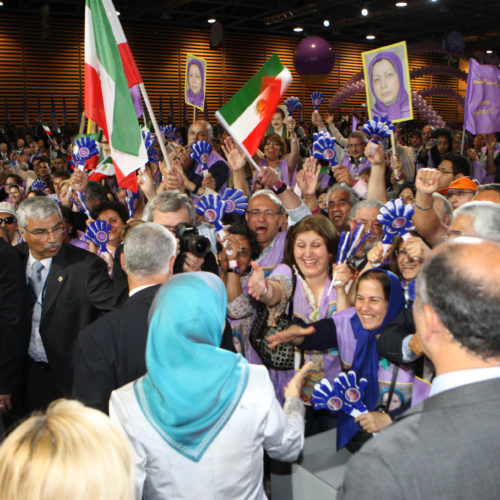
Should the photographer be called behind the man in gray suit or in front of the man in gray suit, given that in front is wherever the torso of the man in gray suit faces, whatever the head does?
in front

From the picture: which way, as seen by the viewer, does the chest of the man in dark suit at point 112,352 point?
away from the camera

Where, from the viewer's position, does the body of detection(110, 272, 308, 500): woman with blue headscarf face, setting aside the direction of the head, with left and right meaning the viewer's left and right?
facing away from the viewer

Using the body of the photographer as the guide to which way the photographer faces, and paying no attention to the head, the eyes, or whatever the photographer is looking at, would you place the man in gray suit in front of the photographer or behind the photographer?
in front

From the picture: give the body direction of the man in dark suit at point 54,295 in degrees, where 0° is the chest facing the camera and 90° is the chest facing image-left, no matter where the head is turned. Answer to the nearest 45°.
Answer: approximately 45°

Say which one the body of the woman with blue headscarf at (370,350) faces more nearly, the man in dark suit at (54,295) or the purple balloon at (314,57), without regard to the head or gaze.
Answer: the man in dark suit

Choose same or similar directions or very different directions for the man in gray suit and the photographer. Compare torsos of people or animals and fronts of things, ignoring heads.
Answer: very different directions

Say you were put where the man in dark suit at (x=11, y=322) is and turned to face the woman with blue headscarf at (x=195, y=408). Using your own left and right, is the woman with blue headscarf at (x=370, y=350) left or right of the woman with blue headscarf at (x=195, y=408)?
left

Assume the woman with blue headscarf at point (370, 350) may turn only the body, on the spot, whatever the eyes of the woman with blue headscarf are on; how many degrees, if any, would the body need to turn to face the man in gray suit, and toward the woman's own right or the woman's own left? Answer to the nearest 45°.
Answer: approximately 45° to the woman's own left

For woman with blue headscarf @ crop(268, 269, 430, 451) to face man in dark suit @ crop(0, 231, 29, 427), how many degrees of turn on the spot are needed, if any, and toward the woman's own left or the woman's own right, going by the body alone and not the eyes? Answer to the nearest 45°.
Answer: approximately 45° to the woman's own right

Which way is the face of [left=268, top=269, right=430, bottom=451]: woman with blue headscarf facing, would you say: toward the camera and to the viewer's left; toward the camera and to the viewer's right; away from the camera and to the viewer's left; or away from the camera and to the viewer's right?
toward the camera and to the viewer's left

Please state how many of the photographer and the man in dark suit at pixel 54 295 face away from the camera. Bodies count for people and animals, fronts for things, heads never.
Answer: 0

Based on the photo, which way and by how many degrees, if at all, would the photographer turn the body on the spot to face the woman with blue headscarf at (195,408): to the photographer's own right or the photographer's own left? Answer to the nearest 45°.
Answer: approximately 45° to the photographer's own right

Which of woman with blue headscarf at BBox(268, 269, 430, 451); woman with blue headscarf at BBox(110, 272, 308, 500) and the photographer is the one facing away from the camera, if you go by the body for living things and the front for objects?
woman with blue headscarf at BBox(110, 272, 308, 500)
